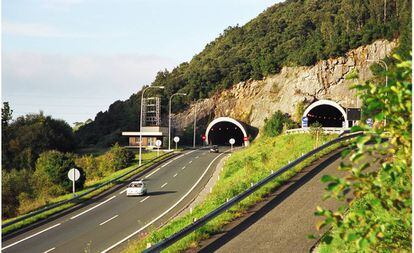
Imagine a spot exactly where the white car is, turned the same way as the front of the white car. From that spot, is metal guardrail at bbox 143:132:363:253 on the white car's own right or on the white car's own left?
on the white car's own left

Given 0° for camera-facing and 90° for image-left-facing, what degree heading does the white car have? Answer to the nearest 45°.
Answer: approximately 45°

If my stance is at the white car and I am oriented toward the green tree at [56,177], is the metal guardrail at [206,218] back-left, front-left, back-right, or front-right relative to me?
back-left

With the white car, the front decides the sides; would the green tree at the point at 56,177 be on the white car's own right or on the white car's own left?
on the white car's own right

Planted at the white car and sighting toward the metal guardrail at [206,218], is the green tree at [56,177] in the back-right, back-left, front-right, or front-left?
back-right
